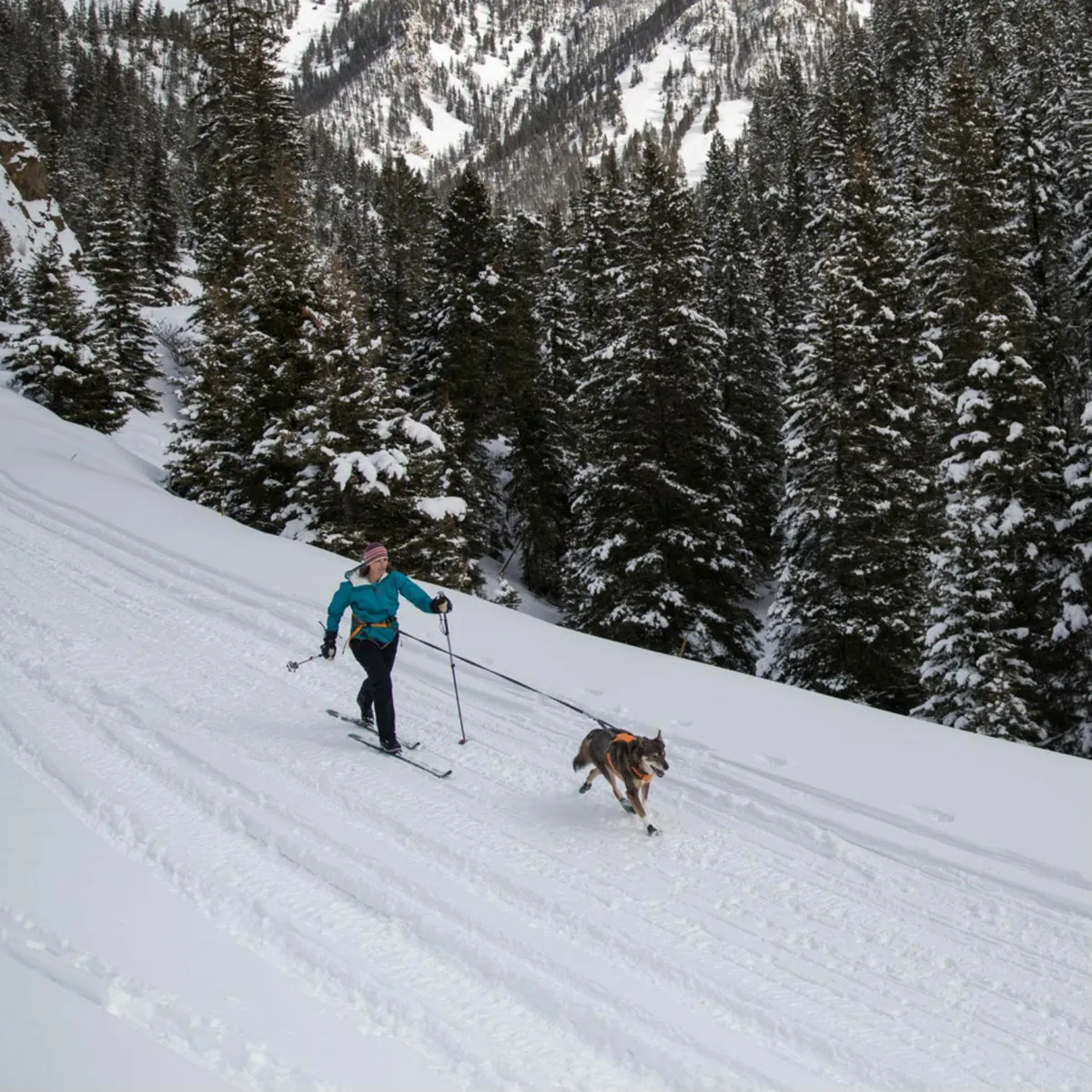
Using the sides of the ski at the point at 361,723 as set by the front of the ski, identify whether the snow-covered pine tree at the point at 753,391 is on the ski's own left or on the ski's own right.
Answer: on the ski's own left

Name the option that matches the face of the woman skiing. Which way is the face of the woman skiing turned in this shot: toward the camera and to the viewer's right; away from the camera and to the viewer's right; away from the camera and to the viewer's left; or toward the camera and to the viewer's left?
toward the camera and to the viewer's right

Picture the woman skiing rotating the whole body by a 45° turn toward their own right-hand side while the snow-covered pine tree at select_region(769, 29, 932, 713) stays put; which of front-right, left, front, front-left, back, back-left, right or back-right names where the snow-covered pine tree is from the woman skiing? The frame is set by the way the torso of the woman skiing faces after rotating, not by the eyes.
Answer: back-left

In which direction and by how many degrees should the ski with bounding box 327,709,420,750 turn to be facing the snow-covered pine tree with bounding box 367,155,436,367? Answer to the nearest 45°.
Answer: approximately 135° to its left

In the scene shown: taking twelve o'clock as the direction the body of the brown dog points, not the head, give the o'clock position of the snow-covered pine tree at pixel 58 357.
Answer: The snow-covered pine tree is roughly at 6 o'clock from the brown dog.

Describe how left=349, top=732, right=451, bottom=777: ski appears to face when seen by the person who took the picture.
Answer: facing the viewer and to the right of the viewer

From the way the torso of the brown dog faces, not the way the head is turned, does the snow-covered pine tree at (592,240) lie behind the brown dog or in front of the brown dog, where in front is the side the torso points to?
behind

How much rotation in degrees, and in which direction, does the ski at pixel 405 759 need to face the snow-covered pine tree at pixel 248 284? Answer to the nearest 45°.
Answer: approximately 180°

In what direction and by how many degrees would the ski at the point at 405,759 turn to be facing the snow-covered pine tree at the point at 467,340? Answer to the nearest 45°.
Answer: approximately 135° to its left

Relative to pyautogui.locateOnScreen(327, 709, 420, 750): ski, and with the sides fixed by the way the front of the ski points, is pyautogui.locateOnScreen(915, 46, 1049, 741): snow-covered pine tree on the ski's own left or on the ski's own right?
on the ski's own left

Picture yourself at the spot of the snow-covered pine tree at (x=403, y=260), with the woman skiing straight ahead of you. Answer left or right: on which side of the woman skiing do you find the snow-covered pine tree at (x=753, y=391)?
left

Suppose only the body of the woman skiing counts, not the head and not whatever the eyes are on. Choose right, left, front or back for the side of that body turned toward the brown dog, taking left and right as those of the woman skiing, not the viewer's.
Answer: front

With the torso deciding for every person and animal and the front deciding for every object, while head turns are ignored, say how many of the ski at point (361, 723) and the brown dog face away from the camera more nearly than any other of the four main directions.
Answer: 0

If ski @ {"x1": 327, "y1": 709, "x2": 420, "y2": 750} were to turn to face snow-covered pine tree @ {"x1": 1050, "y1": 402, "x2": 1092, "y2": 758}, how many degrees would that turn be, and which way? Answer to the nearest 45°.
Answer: approximately 45° to its left
